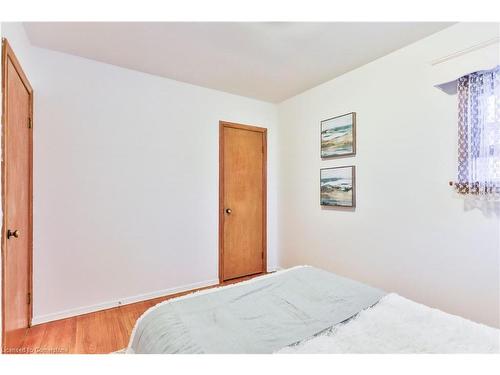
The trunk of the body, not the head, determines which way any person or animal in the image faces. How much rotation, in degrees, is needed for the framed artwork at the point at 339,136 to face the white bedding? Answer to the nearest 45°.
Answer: approximately 45° to its left

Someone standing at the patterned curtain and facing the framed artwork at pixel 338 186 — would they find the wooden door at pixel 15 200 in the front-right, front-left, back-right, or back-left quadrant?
front-left

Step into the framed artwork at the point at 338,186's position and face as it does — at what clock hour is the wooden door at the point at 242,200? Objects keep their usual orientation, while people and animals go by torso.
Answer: The wooden door is roughly at 2 o'clock from the framed artwork.

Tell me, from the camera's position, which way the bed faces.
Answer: facing away from the viewer and to the left of the viewer

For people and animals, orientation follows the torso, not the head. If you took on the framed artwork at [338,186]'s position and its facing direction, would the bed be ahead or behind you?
ahead

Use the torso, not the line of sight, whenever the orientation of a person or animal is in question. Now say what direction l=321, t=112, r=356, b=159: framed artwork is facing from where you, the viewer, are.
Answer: facing the viewer and to the left of the viewer

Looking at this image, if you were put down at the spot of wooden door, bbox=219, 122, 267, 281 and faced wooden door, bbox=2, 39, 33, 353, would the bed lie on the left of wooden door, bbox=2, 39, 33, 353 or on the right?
left

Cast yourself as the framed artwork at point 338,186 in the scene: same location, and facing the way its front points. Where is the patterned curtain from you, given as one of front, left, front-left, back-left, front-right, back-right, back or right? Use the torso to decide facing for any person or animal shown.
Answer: left

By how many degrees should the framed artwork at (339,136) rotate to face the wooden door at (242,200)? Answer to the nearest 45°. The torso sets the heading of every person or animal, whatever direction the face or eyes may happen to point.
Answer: approximately 45° to its right

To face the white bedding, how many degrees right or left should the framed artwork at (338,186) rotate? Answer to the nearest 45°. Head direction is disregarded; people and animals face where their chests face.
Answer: approximately 45° to its left

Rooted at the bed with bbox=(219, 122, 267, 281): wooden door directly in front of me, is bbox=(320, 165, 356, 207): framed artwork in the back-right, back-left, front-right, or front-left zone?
front-right

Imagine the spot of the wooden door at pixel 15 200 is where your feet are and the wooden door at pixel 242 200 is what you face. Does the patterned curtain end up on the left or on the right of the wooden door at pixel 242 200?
right

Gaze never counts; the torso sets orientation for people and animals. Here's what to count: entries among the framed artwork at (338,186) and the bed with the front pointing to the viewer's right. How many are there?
0

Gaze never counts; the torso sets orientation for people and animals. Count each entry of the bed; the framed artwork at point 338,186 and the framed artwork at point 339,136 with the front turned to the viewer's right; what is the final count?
0

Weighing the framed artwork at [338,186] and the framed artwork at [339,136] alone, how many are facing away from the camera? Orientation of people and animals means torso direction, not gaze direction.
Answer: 0

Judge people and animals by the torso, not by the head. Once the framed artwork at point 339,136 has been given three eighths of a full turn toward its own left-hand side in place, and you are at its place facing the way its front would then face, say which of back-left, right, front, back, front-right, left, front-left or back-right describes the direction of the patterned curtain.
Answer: front-right
